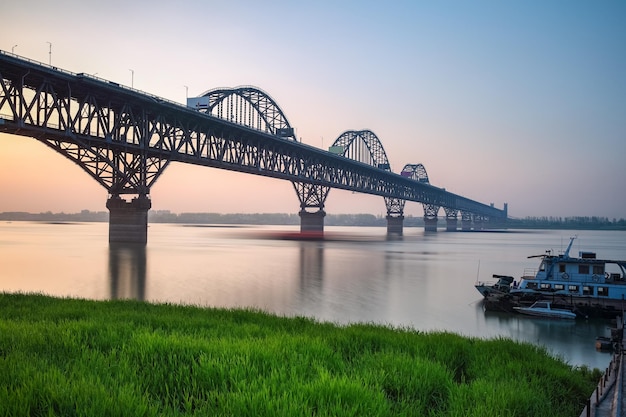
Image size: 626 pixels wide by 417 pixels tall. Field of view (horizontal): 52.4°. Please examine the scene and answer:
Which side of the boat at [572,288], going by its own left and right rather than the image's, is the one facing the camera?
left

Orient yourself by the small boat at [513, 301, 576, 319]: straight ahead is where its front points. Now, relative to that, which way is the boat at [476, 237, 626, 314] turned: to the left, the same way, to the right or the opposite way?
the same way

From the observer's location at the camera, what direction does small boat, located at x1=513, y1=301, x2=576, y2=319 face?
facing to the left of the viewer

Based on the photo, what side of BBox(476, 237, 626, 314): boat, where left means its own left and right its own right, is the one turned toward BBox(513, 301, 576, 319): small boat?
left

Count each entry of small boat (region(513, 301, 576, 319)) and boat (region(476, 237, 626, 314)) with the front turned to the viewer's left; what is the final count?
2

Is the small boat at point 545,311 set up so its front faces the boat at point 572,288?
no
